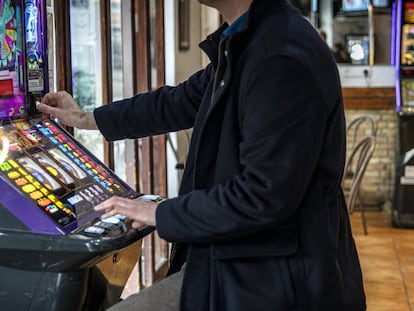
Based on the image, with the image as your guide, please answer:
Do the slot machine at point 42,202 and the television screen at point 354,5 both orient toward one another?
no

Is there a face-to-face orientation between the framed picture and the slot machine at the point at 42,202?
no

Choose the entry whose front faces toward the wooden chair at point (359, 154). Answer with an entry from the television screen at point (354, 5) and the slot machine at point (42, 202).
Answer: the television screen

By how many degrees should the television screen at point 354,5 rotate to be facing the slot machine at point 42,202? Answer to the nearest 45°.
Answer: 0° — it already faces it

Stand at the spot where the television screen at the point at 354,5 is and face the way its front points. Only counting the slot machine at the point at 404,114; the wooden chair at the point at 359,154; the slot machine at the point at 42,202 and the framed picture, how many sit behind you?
0

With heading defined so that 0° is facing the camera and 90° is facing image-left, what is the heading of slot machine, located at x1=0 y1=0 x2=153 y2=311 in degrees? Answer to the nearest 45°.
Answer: approximately 315°

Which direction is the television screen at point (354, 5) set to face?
toward the camera

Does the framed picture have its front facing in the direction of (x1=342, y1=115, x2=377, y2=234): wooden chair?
no

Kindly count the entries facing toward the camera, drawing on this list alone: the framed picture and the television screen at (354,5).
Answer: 2

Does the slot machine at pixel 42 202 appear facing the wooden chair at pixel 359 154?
no

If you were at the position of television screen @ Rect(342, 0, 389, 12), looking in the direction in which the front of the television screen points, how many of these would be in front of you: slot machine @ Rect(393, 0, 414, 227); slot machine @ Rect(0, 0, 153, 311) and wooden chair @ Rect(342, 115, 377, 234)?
3

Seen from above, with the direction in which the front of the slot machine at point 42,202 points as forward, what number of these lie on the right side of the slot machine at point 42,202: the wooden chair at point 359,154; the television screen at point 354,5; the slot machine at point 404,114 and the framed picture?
0

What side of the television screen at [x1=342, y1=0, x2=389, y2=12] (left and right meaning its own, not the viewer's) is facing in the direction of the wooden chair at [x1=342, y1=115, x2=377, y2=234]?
front

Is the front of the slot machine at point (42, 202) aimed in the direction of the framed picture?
no
